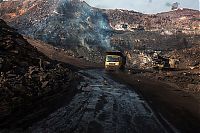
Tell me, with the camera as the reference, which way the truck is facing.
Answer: facing the viewer and to the left of the viewer
